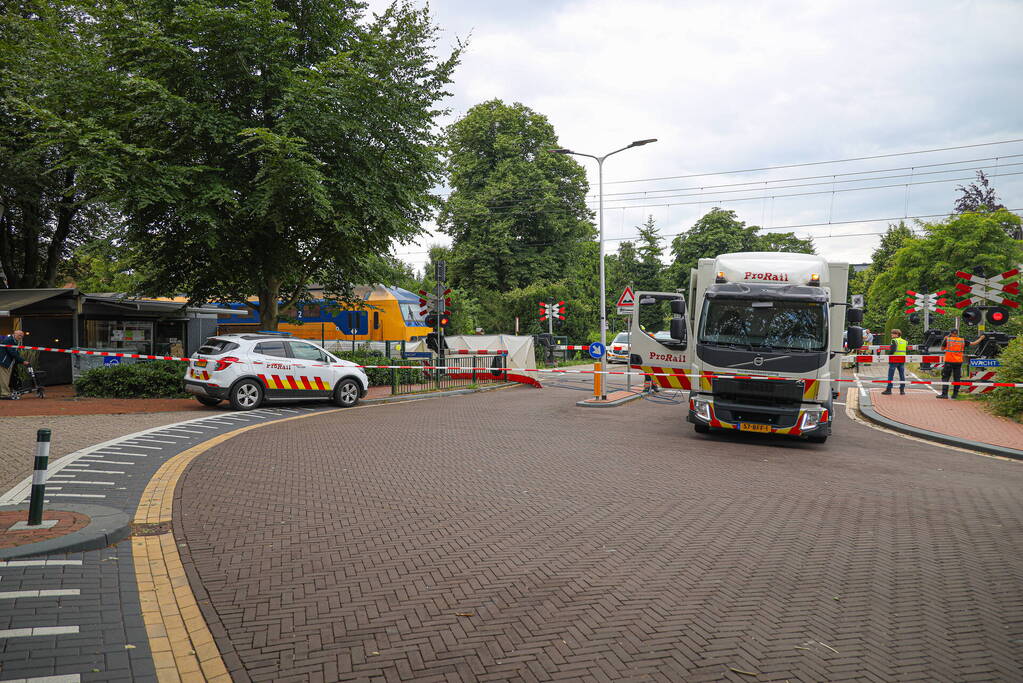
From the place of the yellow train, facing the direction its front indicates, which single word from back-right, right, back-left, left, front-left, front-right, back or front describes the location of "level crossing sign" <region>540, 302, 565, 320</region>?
front-left

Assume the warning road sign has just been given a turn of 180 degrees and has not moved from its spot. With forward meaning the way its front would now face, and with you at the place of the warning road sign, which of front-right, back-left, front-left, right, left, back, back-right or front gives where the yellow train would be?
front-left

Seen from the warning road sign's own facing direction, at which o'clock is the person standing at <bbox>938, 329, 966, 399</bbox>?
The person standing is roughly at 9 o'clock from the warning road sign.

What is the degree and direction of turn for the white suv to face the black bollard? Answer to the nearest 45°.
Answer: approximately 135° to its right

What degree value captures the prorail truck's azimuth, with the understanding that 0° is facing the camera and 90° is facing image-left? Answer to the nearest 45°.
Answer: approximately 0°

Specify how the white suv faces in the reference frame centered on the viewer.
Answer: facing away from the viewer and to the right of the viewer

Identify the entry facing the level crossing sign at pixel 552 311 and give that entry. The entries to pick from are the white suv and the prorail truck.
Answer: the white suv

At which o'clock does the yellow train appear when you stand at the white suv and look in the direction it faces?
The yellow train is roughly at 11 o'clock from the white suv.

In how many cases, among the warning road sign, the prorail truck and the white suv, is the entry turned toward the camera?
2

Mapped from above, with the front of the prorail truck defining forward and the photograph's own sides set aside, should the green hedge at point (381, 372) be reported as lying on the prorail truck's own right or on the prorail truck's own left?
on the prorail truck's own right

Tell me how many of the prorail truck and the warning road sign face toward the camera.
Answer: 2
